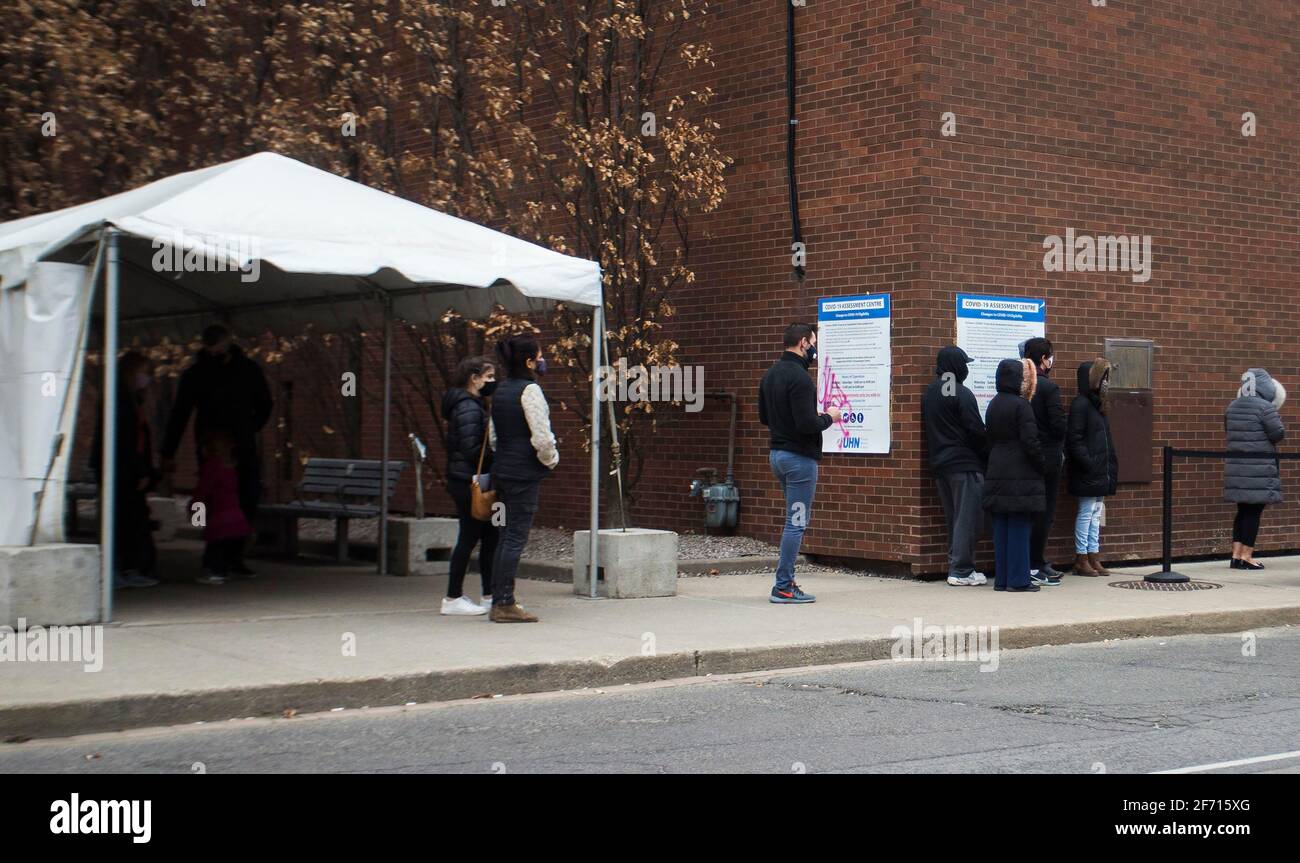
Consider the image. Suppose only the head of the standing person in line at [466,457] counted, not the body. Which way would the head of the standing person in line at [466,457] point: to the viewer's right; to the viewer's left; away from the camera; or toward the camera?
to the viewer's right

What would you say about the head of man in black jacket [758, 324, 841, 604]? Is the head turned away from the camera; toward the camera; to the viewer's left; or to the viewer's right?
to the viewer's right

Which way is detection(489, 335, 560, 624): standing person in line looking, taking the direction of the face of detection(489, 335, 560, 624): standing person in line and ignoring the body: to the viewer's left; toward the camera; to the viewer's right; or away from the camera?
to the viewer's right

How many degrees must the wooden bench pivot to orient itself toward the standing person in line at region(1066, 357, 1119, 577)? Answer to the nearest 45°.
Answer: approximately 90° to its left

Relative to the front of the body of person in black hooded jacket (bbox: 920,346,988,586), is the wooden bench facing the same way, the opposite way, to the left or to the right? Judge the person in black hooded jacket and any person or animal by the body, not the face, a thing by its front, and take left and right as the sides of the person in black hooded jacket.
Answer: the opposite way

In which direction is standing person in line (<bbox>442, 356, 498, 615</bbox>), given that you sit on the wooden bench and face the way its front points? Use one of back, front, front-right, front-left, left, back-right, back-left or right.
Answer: front-left
